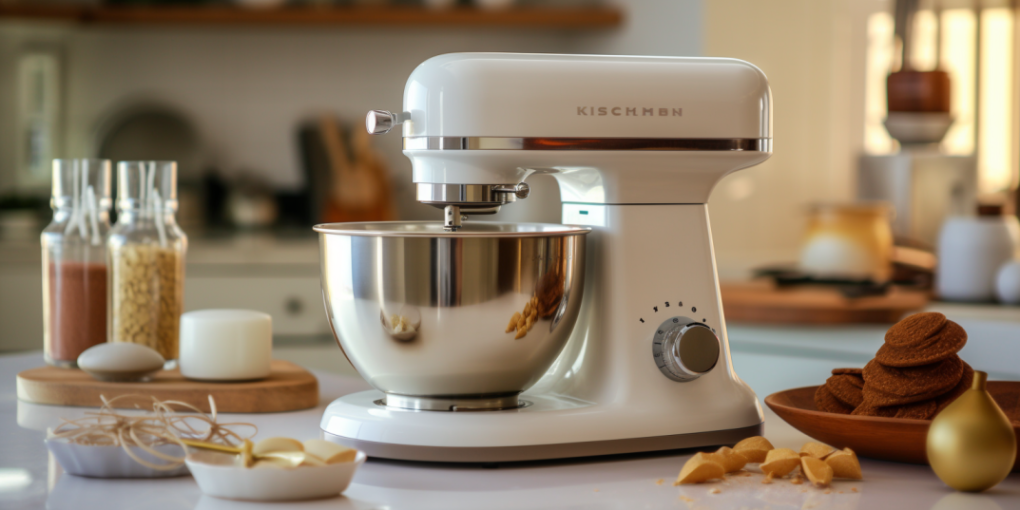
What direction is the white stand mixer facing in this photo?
to the viewer's left
